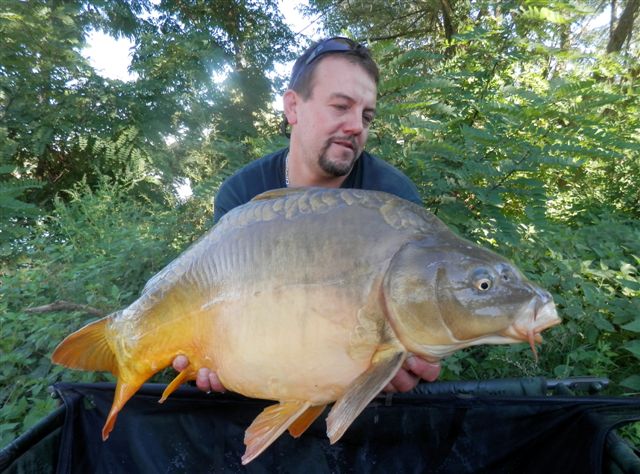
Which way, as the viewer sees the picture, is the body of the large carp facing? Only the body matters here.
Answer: to the viewer's right

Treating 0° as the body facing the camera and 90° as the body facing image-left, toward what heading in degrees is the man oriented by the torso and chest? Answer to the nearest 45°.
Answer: approximately 0°
